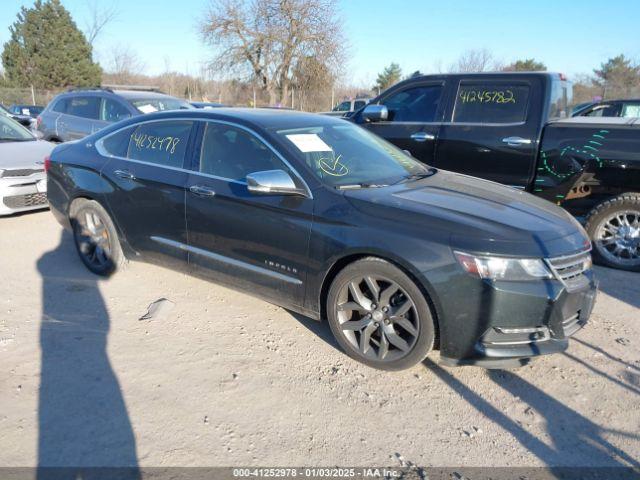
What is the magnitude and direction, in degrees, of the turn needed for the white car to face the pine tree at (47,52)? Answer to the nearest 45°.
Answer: approximately 135° to its left

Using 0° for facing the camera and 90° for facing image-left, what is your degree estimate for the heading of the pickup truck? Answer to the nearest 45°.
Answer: approximately 90°

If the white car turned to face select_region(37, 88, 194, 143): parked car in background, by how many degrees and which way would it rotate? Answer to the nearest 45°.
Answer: approximately 135° to its left

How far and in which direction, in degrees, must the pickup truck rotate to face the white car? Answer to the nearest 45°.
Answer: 0° — it already faces it

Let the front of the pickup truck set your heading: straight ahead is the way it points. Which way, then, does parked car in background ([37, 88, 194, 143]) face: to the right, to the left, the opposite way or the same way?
the opposite way

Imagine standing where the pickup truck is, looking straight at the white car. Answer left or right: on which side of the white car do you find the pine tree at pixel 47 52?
right

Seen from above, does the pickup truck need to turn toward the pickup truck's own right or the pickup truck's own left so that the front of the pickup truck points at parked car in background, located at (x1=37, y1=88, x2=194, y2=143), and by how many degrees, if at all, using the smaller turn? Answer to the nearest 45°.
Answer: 0° — it already faces it

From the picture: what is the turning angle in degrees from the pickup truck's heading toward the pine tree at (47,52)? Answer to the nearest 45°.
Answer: approximately 45° to its right
